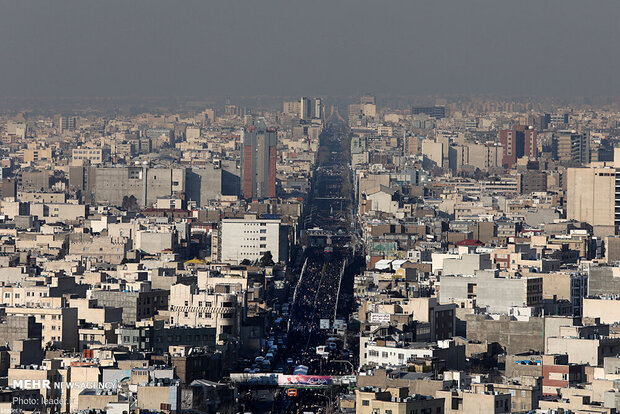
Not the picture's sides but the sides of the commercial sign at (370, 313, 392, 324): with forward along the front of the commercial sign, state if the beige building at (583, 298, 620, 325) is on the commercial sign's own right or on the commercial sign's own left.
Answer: on the commercial sign's own left

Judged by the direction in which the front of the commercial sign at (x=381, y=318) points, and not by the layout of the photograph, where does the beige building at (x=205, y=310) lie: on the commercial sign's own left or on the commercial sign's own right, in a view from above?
on the commercial sign's own right

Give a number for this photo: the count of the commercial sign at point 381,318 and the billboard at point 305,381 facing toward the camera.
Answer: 2

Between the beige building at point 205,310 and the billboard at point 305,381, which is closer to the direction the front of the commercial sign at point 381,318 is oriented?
the billboard

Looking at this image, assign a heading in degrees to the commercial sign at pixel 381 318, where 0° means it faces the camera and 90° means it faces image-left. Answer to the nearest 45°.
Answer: approximately 0°

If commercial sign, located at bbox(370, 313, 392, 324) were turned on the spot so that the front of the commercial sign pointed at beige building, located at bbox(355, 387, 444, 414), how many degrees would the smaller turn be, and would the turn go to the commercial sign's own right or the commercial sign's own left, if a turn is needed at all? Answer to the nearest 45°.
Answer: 0° — it already faces it

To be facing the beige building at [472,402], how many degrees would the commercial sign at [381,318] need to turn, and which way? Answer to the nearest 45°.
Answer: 0° — it already faces it

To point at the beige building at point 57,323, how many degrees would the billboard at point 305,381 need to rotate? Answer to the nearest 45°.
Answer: approximately 135° to its right
